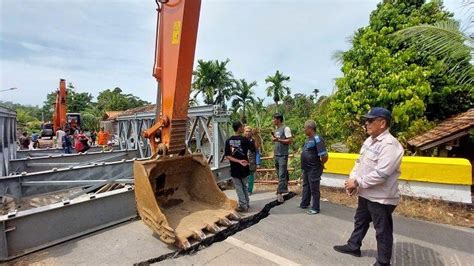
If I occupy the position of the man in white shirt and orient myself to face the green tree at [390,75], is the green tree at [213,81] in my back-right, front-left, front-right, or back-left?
front-left

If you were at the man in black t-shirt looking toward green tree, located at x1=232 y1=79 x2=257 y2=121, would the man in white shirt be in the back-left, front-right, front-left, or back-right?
back-right

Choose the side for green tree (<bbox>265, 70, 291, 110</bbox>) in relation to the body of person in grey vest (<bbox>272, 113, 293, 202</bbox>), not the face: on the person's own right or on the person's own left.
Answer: on the person's own right

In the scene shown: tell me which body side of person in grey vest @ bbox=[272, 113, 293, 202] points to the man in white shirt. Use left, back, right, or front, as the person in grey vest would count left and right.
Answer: left

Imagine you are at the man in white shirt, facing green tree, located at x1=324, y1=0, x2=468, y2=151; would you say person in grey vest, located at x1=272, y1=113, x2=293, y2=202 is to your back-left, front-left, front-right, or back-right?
front-left

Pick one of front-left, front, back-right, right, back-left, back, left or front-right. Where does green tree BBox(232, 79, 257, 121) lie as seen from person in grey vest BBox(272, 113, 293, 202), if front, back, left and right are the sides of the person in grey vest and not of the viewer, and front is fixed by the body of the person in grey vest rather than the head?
back-right

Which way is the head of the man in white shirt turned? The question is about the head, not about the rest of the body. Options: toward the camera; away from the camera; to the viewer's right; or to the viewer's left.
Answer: to the viewer's left

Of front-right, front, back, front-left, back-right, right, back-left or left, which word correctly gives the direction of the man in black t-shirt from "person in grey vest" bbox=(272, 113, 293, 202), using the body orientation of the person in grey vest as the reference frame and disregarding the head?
front

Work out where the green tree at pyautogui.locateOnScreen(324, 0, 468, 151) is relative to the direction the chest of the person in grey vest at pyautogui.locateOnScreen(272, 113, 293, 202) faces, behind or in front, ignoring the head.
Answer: behind

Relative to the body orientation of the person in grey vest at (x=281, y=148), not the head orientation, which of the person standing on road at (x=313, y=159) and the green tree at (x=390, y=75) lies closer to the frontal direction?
the person standing on road

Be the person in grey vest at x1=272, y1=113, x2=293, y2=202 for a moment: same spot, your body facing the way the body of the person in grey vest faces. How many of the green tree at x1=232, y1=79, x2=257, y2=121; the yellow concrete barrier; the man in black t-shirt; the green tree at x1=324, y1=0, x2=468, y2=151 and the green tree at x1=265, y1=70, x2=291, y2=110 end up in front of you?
1

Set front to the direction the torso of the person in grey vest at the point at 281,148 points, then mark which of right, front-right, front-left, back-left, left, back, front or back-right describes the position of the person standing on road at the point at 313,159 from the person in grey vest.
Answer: left

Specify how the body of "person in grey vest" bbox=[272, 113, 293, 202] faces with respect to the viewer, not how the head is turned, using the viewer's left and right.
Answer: facing the viewer and to the left of the viewer

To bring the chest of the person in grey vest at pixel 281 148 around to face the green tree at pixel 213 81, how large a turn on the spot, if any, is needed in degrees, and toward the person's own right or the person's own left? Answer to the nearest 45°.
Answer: approximately 135° to the person's own right
